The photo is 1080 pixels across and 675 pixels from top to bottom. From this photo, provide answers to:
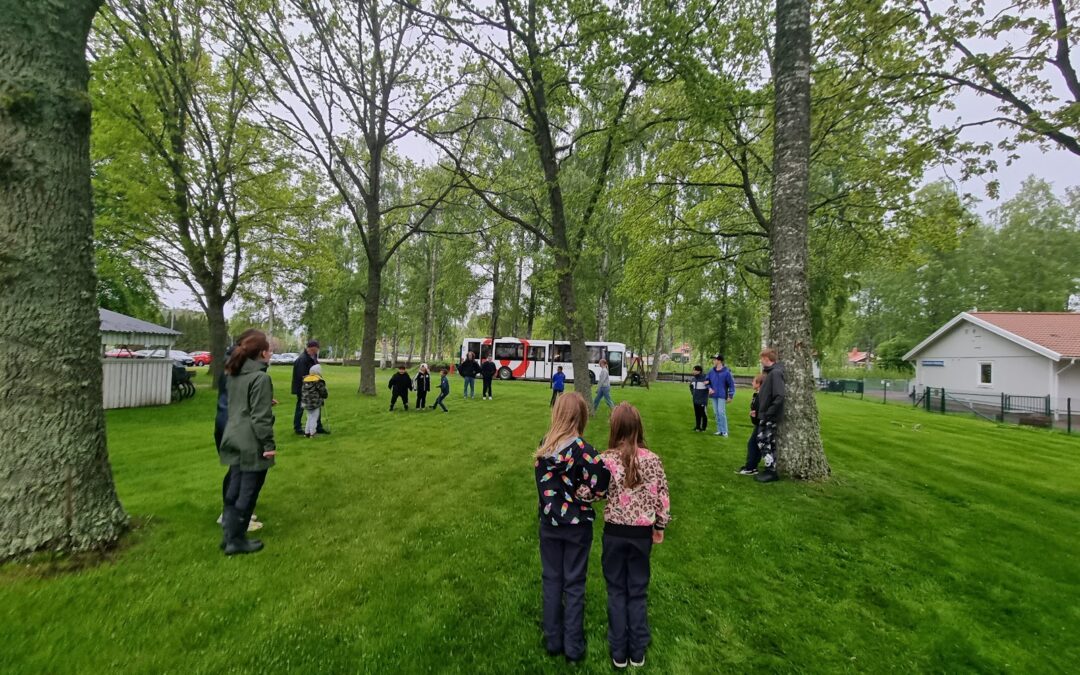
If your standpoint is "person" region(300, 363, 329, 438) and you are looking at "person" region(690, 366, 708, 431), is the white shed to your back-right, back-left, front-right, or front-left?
back-left

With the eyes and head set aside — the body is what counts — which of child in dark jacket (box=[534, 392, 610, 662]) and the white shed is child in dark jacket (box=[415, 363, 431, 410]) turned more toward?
the child in dark jacket

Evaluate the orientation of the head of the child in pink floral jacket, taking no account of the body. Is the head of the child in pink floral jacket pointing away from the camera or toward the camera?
away from the camera

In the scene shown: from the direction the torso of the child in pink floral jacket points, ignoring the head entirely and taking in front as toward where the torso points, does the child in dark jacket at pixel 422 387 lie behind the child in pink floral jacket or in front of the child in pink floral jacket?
in front

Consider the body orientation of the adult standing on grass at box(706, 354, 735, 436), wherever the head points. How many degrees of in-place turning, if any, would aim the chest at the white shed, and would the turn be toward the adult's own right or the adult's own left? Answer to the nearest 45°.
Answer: approximately 45° to the adult's own right

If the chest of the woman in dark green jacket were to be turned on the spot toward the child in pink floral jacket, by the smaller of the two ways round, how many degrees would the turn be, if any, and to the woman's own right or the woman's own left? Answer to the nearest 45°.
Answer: approximately 90° to the woman's own right

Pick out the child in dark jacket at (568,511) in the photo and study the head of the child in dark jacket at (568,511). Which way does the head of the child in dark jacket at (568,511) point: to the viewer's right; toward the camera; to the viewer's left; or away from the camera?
away from the camera

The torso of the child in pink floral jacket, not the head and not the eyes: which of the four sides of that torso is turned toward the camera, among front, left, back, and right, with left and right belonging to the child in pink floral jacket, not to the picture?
back

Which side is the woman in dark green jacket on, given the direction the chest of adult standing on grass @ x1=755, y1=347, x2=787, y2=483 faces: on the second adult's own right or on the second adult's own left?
on the second adult's own left

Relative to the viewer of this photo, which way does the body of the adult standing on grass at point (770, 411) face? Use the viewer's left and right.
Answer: facing to the left of the viewer

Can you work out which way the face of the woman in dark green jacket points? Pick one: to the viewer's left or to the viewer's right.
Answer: to the viewer's right

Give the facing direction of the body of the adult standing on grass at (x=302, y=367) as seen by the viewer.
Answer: to the viewer's right
